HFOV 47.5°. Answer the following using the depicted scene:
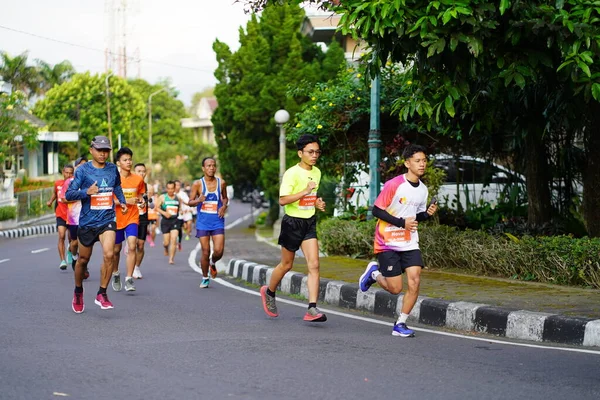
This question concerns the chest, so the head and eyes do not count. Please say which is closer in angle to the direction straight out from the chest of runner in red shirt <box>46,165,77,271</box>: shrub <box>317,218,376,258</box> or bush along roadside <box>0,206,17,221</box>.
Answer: the shrub

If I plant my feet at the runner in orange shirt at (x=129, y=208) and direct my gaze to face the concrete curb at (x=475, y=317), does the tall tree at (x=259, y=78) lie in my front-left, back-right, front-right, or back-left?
back-left

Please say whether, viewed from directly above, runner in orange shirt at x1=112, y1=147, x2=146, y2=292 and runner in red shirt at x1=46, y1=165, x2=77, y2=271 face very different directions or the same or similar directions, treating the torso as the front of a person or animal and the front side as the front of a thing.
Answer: same or similar directions

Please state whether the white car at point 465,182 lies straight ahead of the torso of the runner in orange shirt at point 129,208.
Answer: no

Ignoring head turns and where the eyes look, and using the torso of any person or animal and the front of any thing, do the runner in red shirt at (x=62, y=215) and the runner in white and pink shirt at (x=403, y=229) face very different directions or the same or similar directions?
same or similar directions

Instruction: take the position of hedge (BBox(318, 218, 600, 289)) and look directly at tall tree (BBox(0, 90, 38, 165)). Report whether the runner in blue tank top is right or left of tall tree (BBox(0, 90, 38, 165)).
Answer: left

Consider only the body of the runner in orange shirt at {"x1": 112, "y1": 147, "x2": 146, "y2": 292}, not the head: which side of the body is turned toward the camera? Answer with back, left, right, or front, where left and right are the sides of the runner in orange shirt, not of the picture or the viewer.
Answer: front

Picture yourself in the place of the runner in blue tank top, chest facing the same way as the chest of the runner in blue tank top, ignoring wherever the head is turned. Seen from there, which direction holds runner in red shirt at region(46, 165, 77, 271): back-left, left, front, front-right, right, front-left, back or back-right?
back-right

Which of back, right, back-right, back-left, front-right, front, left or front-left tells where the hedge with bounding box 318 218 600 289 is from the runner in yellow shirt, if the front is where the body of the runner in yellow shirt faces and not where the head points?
left

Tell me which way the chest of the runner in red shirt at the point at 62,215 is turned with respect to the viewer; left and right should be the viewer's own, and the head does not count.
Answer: facing the viewer

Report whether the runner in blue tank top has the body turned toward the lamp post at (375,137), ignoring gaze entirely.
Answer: no

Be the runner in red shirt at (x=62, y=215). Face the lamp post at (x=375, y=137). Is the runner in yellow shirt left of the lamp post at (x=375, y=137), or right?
right

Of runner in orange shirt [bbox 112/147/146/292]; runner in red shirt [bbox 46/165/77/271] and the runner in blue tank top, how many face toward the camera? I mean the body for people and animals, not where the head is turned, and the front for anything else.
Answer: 3

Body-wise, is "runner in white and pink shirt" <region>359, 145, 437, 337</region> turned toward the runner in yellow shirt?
no
